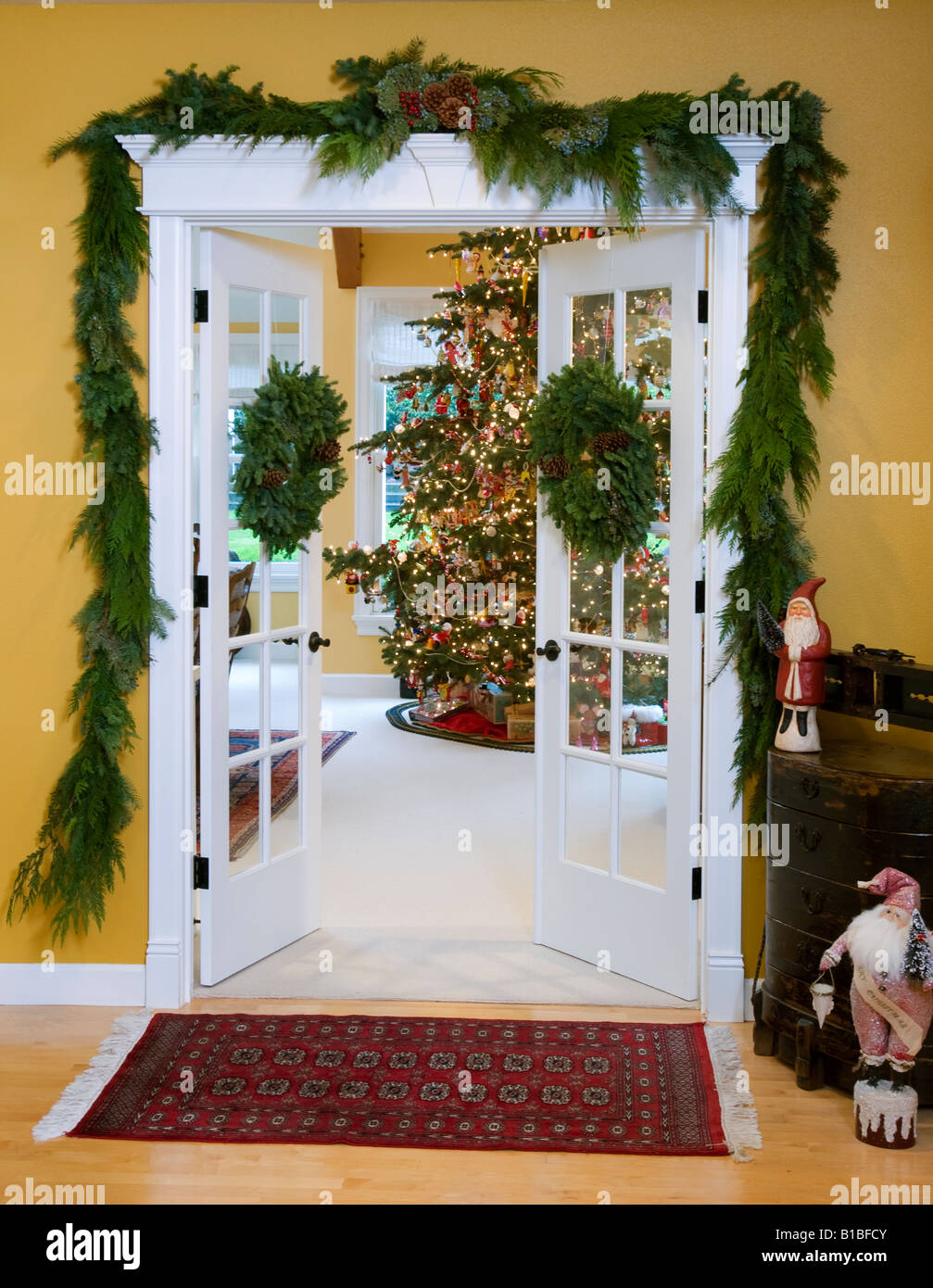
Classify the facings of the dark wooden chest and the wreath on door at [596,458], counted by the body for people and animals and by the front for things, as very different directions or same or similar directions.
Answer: same or similar directions

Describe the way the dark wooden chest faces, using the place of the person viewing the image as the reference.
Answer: facing the viewer and to the left of the viewer

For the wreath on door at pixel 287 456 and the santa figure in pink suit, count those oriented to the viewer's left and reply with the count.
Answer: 0

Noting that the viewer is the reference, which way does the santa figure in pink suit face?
facing the viewer

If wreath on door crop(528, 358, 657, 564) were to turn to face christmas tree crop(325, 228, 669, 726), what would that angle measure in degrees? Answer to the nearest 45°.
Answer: approximately 135° to its right

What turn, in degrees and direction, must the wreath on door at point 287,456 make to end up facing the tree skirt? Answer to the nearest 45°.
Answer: approximately 135° to its left

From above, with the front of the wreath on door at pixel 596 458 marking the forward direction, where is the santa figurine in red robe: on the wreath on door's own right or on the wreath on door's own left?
on the wreath on door's own left

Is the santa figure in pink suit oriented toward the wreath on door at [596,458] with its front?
no

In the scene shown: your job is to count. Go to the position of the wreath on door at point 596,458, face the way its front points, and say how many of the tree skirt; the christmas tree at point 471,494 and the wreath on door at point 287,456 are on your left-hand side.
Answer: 0

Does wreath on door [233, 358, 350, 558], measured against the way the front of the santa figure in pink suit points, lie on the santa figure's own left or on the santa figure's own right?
on the santa figure's own right

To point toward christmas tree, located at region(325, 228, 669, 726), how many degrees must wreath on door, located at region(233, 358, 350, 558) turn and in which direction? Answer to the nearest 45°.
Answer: approximately 135° to its left

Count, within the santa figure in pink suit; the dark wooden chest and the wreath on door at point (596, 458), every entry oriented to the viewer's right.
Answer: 0
